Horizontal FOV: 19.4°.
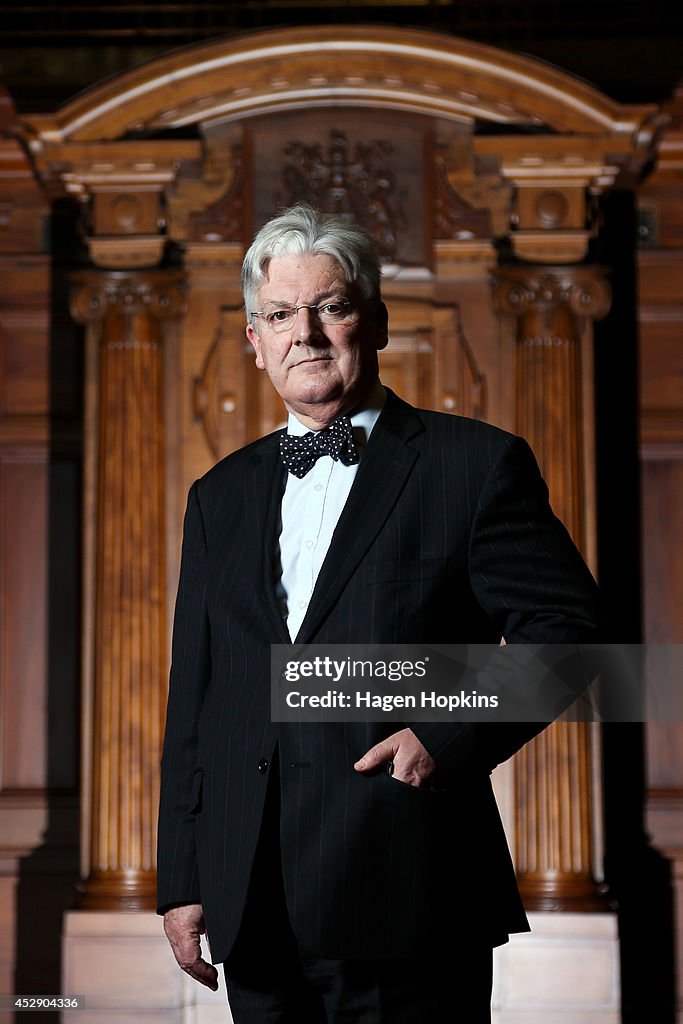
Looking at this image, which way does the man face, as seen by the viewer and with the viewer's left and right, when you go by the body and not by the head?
facing the viewer and to the left of the viewer
